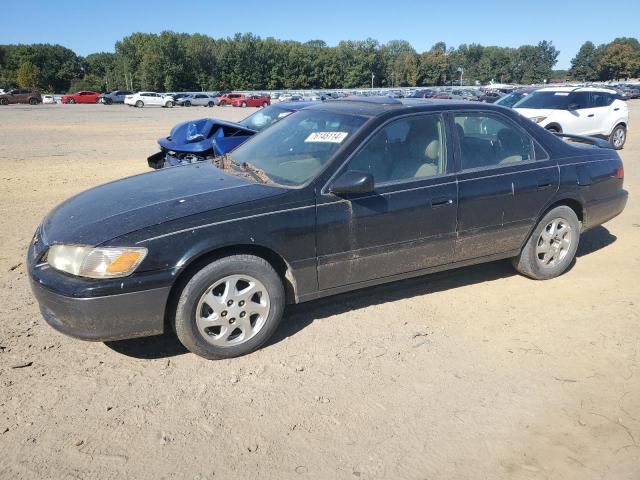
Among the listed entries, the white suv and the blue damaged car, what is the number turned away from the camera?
0

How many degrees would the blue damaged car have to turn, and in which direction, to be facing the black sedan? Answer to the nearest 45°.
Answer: approximately 45° to its left

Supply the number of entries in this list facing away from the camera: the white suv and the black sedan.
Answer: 0

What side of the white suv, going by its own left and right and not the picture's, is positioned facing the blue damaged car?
front

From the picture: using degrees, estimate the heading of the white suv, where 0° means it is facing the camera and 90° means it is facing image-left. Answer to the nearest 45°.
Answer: approximately 45°

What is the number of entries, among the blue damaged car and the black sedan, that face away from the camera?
0

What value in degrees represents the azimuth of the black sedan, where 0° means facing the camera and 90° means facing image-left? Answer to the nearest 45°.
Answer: approximately 45°

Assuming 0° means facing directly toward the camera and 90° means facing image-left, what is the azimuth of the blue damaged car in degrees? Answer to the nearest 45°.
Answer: approximately 45°

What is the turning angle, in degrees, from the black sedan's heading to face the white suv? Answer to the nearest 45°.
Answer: approximately 180°

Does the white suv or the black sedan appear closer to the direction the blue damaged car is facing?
the black sedan

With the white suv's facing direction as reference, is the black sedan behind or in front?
in front

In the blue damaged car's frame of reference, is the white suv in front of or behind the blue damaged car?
behind

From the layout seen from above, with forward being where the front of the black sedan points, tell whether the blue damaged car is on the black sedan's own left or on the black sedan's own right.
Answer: on the black sedan's own right
